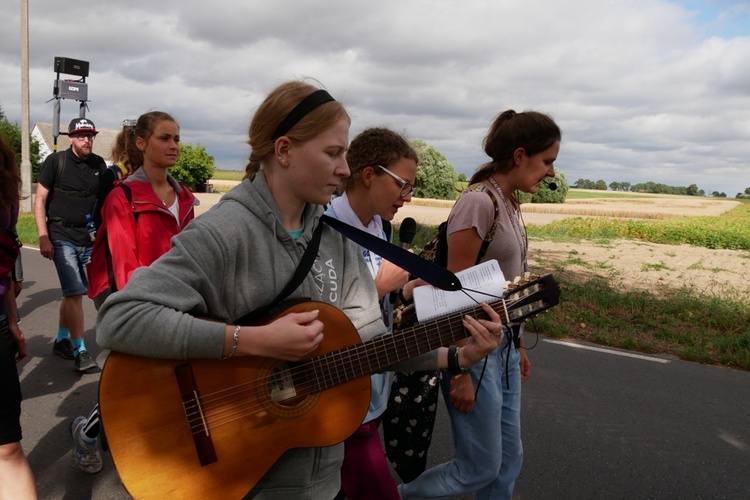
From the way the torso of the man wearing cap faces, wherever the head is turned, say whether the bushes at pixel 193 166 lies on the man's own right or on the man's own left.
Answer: on the man's own left

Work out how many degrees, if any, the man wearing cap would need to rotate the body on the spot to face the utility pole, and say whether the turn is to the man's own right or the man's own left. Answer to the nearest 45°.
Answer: approximately 135° to the man's own left

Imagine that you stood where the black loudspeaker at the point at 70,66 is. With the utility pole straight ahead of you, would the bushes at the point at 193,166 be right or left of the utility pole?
right

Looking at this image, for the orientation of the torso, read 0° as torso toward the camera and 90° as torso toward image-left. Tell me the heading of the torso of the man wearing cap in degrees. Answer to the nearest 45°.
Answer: approximately 315°
